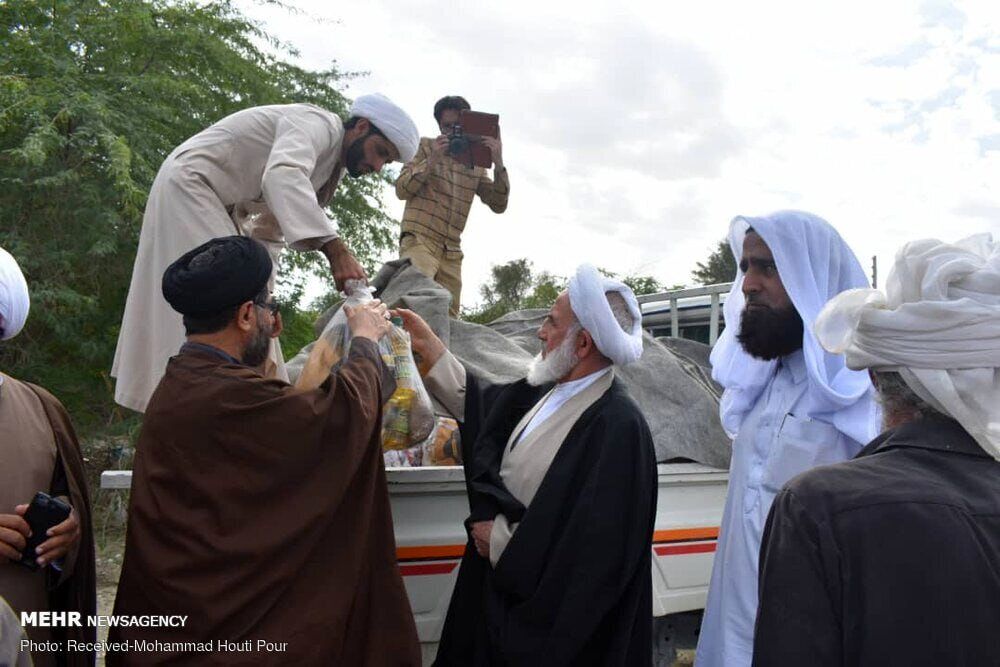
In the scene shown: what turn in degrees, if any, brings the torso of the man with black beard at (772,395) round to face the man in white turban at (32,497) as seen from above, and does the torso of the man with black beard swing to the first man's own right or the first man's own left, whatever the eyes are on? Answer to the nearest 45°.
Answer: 0° — they already face them

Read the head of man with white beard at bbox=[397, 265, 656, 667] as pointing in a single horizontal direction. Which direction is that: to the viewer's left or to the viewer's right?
to the viewer's left

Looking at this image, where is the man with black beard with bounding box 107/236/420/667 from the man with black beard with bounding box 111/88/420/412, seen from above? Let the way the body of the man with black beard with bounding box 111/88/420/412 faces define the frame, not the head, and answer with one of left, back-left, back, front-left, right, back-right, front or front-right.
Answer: right

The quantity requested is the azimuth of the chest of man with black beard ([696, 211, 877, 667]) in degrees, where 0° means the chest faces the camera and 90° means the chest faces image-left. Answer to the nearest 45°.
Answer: approximately 45°

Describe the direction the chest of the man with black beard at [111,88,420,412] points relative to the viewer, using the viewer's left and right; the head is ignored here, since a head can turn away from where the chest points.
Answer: facing to the right of the viewer

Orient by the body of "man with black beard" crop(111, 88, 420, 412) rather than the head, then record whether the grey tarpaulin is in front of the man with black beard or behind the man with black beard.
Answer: in front

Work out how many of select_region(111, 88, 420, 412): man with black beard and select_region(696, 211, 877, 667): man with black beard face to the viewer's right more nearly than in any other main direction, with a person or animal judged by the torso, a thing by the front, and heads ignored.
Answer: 1

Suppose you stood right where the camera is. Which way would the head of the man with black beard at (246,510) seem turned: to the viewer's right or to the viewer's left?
to the viewer's right

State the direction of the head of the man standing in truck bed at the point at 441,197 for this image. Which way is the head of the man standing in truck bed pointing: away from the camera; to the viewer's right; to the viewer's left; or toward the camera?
toward the camera

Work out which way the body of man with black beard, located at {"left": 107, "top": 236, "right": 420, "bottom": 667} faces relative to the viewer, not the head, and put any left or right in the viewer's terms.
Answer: facing away from the viewer and to the right of the viewer

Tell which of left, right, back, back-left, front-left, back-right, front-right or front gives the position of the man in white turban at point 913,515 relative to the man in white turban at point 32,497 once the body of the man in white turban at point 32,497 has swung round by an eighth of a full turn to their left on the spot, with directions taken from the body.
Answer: front

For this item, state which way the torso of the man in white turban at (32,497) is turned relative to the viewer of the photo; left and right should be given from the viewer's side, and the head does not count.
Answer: facing the viewer

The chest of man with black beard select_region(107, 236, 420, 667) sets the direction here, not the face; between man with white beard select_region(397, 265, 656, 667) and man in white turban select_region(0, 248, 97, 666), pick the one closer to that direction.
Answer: the man with white beard

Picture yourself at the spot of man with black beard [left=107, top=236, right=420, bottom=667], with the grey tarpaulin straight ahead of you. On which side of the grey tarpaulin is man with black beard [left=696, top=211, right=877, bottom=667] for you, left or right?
right
